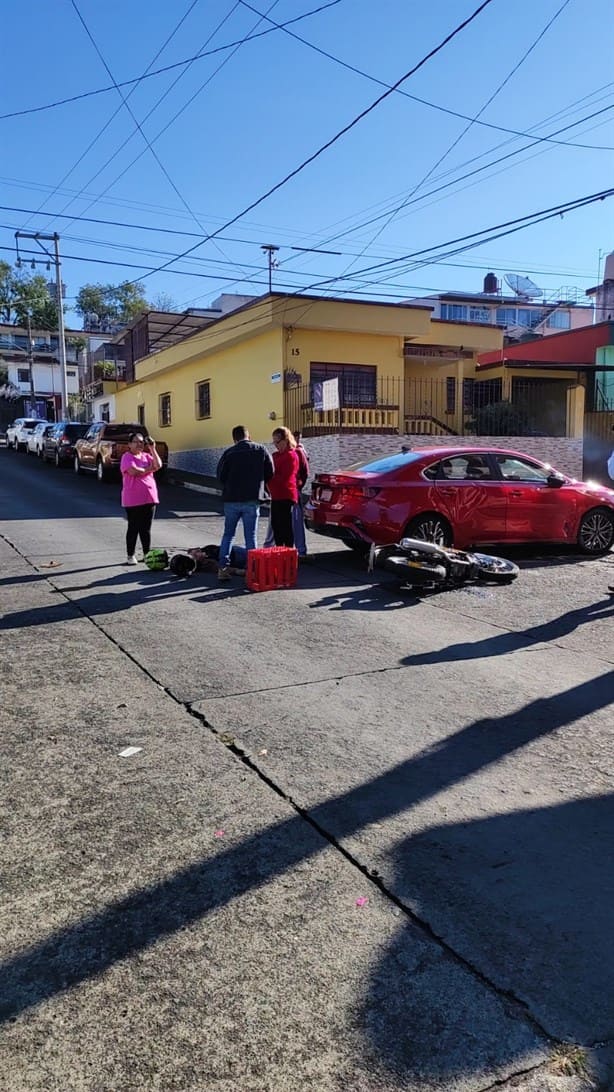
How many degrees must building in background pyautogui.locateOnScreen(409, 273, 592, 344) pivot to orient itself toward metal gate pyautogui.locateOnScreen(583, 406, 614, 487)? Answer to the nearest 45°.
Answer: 0° — it already faces it

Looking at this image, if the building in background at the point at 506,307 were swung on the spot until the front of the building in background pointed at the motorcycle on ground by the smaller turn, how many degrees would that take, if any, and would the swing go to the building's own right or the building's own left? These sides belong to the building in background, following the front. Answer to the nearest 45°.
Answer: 0° — it already faces it

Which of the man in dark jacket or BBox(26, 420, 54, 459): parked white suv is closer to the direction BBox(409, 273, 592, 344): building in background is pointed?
the man in dark jacket

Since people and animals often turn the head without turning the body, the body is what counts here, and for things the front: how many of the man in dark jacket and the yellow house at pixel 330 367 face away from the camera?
1

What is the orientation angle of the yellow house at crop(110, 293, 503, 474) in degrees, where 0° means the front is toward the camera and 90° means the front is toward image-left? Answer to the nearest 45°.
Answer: approximately 315°

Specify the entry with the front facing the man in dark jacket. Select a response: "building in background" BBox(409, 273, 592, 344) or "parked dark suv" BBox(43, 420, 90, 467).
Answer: the building in background

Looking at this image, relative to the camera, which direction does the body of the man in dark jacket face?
away from the camera

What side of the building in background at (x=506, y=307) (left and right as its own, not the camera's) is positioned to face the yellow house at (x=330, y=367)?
front

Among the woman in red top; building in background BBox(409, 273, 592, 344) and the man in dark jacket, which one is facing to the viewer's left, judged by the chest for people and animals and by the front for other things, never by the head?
the woman in red top

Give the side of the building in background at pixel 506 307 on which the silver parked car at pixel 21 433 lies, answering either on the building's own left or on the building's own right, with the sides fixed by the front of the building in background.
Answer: on the building's own right

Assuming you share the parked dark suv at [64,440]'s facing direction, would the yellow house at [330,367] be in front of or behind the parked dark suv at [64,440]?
behind

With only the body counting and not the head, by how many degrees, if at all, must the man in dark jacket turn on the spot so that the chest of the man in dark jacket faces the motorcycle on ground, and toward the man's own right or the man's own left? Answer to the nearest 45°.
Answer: approximately 90° to the man's own right

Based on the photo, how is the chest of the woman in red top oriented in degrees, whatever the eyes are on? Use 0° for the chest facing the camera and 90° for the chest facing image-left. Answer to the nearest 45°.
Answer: approximately 90°
